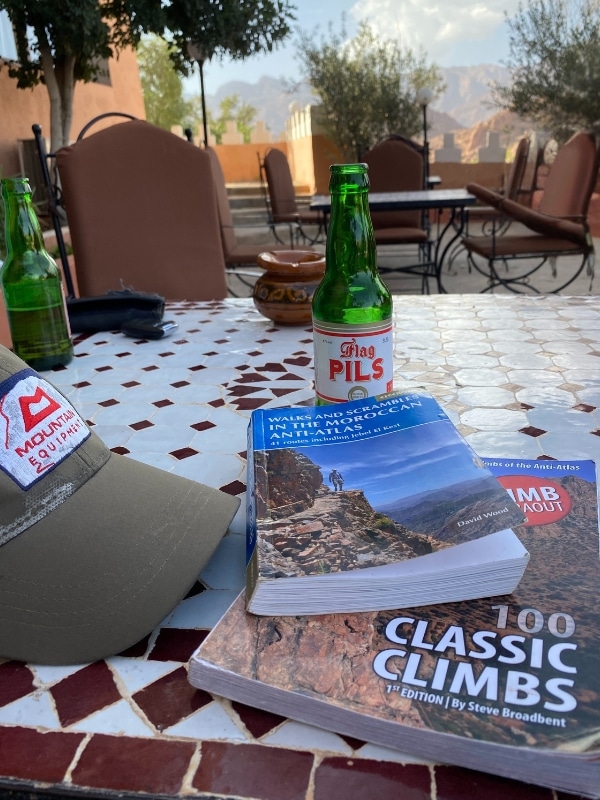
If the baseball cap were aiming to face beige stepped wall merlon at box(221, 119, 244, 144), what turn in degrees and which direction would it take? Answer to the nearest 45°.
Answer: approximately 135° to its left

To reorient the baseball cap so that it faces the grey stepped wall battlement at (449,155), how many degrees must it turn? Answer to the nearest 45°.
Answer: approximately 90° to its left

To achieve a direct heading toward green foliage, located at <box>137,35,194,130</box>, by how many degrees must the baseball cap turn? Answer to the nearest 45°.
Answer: approximately 135° to its left

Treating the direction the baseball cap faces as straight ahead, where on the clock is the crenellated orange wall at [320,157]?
The crenellated orange wall is roughly at 8 o'clock from the baseball cap.

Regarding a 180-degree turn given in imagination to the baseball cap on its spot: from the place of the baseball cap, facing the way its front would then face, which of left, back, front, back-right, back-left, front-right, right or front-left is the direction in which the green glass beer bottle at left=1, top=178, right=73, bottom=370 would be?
front-right

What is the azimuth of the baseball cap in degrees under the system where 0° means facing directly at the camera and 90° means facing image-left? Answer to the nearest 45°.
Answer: approximately 315°

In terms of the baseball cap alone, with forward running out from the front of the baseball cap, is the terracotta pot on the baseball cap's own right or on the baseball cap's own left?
on the baseball cap's own left
